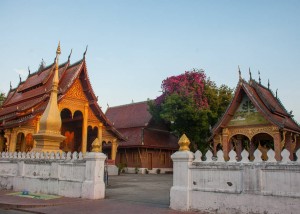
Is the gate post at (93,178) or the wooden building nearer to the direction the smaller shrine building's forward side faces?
the gate post

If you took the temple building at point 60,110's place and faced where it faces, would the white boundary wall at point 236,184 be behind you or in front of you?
in front

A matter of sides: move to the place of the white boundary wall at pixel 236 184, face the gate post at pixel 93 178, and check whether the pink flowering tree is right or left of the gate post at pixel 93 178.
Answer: right

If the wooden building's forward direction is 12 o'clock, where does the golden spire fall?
The golden spire is roughly at 2 o'clock from the wooden building.

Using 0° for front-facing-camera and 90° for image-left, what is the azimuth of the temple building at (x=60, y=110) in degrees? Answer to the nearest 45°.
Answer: approximately 315°

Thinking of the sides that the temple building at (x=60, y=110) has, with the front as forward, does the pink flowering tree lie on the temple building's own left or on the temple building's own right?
on the temple building's own left

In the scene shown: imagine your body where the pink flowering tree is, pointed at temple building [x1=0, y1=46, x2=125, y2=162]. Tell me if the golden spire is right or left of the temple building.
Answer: left

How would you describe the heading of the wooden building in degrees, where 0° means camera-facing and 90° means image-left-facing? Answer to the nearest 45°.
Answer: approximately 315°

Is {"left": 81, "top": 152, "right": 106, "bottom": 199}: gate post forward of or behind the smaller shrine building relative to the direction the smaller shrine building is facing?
forward

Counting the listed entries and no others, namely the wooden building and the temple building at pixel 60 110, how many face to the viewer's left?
0

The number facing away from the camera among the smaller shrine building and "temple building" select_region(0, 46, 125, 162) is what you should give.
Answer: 0
